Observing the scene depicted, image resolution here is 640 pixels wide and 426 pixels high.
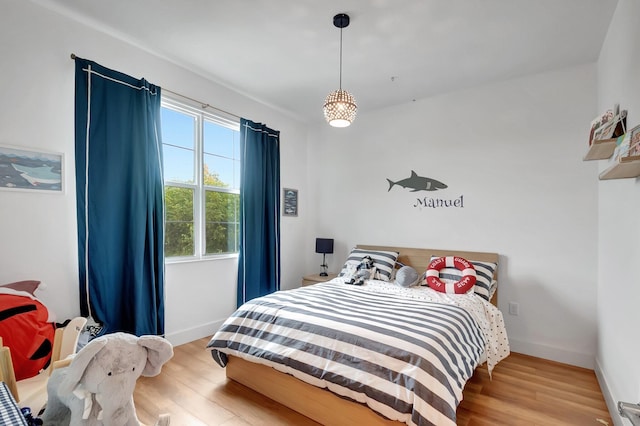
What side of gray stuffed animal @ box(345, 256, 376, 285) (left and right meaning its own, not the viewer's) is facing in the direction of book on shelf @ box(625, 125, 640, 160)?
left

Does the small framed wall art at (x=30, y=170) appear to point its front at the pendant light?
no

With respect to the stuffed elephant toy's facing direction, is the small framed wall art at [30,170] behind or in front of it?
behind

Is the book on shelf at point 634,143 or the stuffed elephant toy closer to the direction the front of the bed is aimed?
the stuffed elephant toy

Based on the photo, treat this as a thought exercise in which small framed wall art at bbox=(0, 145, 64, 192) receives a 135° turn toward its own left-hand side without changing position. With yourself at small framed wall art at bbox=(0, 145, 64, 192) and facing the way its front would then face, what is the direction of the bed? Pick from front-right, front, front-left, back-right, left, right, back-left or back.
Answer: back-right

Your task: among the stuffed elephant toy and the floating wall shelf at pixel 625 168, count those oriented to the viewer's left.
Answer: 1

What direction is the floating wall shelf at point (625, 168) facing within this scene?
to the viewer's left

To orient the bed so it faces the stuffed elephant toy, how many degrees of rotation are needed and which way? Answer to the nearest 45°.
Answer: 0° — it already faces it

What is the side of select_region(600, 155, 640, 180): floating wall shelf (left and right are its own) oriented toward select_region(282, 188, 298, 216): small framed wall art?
front

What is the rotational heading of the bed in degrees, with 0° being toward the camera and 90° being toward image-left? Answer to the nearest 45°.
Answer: approximately 45°

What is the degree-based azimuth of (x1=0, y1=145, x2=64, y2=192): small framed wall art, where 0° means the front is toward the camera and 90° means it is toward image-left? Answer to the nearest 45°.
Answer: approximately 315°

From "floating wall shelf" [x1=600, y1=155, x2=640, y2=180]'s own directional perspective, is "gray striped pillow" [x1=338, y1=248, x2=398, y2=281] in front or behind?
in front

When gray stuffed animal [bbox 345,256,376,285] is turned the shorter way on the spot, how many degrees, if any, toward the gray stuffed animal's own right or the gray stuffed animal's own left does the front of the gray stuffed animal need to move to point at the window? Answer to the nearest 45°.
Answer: approximately 45° to the gray stuffed animal's own right

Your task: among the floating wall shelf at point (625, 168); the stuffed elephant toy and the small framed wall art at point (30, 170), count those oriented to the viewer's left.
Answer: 1

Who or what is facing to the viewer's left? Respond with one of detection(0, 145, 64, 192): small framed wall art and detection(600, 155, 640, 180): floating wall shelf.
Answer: the floating wall shelf
